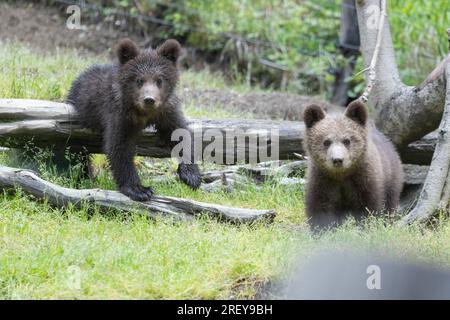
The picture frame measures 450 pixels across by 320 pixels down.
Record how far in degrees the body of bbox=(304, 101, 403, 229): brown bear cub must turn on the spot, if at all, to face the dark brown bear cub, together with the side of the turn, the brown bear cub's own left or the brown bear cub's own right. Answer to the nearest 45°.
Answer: approximately 45° to the brown bear cub's own right

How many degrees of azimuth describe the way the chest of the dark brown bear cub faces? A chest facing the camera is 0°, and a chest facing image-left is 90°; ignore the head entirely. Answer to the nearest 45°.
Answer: approximately 315°

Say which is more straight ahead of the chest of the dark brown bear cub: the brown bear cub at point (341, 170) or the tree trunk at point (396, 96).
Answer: the brown bear cub

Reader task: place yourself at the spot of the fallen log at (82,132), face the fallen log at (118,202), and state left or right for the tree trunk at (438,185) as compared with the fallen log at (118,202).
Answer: left

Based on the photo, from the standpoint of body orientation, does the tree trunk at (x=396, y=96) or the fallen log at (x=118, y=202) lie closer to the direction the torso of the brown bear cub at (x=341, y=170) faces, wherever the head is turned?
the fallen log

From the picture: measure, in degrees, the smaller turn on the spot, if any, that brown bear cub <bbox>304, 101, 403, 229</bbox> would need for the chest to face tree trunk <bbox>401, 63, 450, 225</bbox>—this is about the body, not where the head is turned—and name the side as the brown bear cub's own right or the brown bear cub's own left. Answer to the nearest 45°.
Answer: approximately 135° to the brown bear cub's own left

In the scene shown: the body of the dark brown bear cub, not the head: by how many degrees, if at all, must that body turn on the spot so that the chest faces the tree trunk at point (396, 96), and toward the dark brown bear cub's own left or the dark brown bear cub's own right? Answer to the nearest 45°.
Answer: approximately 45° to the dark brown bear cub's own left
